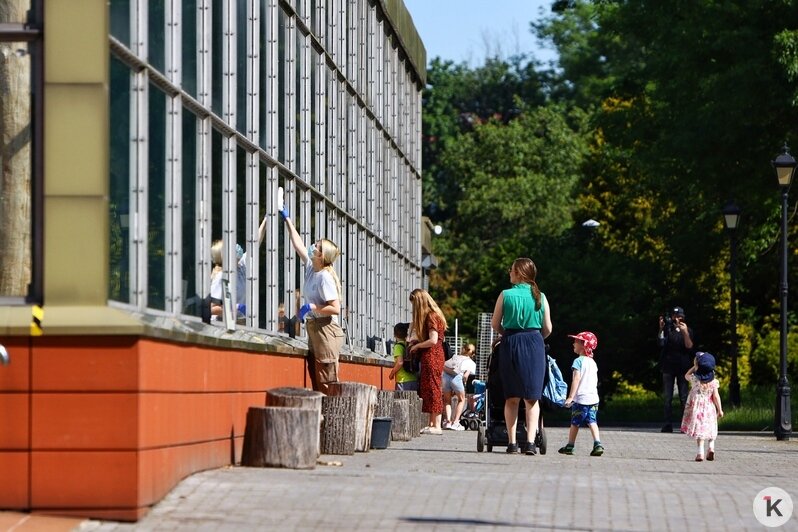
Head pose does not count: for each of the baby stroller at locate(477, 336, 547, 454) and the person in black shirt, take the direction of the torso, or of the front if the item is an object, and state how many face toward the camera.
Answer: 1

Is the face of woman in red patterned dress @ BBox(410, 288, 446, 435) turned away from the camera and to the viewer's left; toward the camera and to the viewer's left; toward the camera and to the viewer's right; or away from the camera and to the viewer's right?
away from the camera and to the viewer's left

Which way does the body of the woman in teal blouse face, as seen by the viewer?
away from the camera

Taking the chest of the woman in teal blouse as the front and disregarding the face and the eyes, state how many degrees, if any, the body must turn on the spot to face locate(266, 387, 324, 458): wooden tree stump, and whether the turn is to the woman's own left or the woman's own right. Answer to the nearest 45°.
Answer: approximately 135° to the woman's own left

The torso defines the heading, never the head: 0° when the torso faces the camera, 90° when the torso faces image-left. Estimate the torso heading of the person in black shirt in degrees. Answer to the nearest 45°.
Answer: approximately 0°

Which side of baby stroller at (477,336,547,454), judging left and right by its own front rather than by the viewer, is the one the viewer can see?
back

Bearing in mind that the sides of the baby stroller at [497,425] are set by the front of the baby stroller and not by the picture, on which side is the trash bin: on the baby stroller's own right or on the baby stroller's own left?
on the baby stroller's own left

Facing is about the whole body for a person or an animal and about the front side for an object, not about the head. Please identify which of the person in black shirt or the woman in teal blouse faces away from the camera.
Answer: the woman in teal blouse

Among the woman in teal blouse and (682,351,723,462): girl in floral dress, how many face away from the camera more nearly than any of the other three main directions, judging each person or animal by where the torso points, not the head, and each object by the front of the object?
2

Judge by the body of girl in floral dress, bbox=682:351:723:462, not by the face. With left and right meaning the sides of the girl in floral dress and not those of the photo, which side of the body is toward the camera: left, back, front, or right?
back

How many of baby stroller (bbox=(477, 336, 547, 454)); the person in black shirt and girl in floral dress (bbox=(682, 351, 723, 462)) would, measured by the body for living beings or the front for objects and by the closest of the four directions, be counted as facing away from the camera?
2

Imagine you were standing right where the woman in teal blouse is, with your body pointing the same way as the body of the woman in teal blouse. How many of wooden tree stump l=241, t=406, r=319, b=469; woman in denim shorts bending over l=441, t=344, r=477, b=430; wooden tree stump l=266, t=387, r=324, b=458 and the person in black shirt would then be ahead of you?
2
